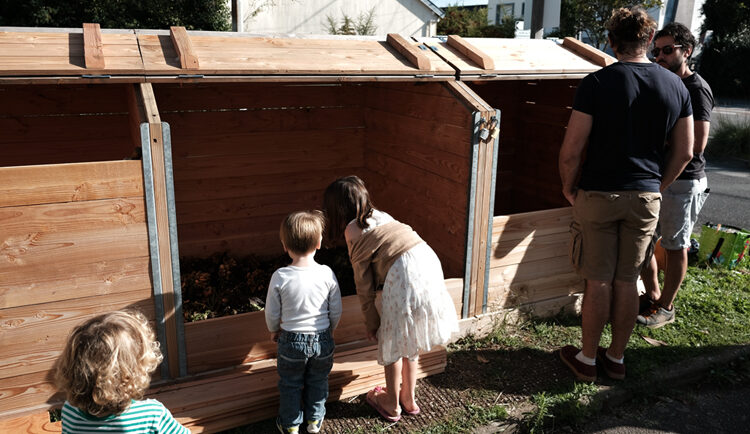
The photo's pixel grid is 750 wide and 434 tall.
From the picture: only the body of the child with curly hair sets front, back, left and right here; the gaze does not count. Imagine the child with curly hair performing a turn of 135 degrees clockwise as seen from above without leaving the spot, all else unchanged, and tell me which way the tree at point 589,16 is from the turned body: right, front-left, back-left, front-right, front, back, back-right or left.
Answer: left

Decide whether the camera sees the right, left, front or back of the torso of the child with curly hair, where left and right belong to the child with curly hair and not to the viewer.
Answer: back

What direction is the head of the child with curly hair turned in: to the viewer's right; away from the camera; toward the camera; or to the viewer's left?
away from the camera

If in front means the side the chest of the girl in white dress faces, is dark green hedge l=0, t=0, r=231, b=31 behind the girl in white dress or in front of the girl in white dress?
in front

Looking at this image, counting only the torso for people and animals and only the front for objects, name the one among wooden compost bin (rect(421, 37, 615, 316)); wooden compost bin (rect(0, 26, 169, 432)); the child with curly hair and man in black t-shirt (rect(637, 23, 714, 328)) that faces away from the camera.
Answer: the child with curly hair

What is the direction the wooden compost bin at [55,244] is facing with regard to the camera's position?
facing the viewer

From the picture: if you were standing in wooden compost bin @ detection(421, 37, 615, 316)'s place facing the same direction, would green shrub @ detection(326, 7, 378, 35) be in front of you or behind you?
behind

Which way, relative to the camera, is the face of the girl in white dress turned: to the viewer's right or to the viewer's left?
to the viewer's left

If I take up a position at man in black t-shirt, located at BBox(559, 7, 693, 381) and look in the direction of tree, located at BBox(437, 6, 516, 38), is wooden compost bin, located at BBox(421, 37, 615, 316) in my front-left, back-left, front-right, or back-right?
front-left

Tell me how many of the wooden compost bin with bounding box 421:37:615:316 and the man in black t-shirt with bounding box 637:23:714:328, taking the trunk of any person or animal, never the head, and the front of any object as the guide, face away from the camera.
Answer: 0

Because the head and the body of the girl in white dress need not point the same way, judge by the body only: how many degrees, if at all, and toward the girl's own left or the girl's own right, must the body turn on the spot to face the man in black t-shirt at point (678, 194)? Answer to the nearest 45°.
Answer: approximately 90° to the girl's own right

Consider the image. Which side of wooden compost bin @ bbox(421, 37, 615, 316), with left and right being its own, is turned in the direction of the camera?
front

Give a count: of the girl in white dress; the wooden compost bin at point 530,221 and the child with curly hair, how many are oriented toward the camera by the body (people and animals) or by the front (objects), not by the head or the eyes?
1

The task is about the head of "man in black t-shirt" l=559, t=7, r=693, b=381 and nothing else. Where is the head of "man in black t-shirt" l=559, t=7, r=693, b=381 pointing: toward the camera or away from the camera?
away from the camera

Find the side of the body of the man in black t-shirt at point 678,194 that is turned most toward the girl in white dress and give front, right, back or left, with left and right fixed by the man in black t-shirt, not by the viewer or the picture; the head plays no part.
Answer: front

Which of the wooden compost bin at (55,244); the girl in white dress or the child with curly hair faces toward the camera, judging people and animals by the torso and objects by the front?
the wooden compost bin

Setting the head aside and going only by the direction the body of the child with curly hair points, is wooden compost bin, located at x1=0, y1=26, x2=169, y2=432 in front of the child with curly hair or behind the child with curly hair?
in front

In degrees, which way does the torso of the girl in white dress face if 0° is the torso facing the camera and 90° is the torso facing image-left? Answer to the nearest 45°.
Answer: approximately 135°

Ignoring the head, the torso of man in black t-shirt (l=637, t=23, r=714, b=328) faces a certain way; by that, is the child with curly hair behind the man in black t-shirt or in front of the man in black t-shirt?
in front

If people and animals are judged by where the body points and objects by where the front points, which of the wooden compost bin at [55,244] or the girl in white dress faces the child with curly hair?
the wooden compost bin

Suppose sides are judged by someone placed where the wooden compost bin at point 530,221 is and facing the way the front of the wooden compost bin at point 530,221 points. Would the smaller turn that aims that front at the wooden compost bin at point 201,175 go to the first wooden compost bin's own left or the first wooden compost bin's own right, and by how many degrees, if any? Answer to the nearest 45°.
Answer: approximately 45° to the first wooden compost bin's own right
